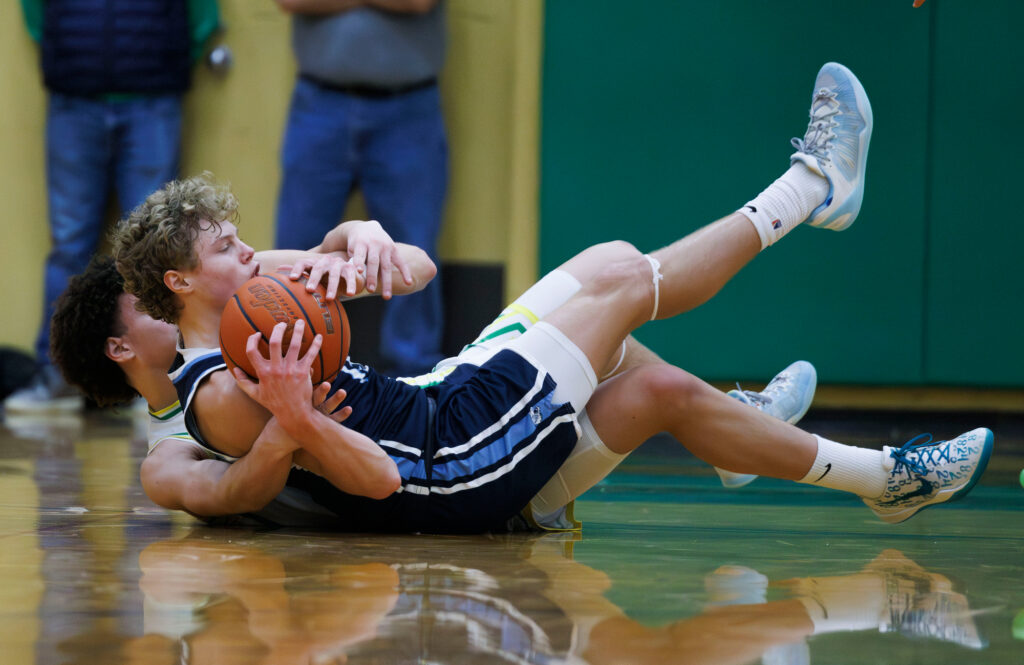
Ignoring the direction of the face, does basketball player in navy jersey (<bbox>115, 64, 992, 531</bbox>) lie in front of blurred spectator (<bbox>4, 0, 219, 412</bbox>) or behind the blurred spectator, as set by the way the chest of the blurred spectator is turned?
in front

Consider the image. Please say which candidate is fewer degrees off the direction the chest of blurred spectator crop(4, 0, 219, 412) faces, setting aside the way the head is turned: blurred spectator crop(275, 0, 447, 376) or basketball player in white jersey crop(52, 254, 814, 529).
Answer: the basketball player in white jersey

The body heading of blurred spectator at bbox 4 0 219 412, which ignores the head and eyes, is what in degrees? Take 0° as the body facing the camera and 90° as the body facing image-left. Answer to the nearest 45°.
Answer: approximately 0°

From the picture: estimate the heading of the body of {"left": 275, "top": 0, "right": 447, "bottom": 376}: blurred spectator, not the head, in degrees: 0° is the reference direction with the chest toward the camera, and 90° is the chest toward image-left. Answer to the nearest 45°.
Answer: approximately 0°

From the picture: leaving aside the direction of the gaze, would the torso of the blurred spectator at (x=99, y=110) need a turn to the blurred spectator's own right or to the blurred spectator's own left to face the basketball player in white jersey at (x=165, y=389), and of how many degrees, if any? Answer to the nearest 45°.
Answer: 0° — they already face them

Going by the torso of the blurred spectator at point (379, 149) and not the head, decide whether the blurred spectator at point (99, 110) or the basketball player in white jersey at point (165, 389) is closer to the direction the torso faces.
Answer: the basketball player in white jersey

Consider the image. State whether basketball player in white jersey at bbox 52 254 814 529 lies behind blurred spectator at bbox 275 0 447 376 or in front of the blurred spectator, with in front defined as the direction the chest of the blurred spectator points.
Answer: in front

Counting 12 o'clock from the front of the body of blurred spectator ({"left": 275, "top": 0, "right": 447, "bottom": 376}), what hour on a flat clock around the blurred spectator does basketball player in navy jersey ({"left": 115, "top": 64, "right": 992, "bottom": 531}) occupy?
The basketball player in navy jersey is roughly at 12 o'clock from the blurred spectator.

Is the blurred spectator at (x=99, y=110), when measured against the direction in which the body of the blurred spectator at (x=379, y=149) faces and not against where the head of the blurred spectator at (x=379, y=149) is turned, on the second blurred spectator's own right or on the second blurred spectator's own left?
on the second blurred spectator's own right

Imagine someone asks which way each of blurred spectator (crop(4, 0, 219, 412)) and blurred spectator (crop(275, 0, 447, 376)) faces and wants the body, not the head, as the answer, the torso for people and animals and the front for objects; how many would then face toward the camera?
2
